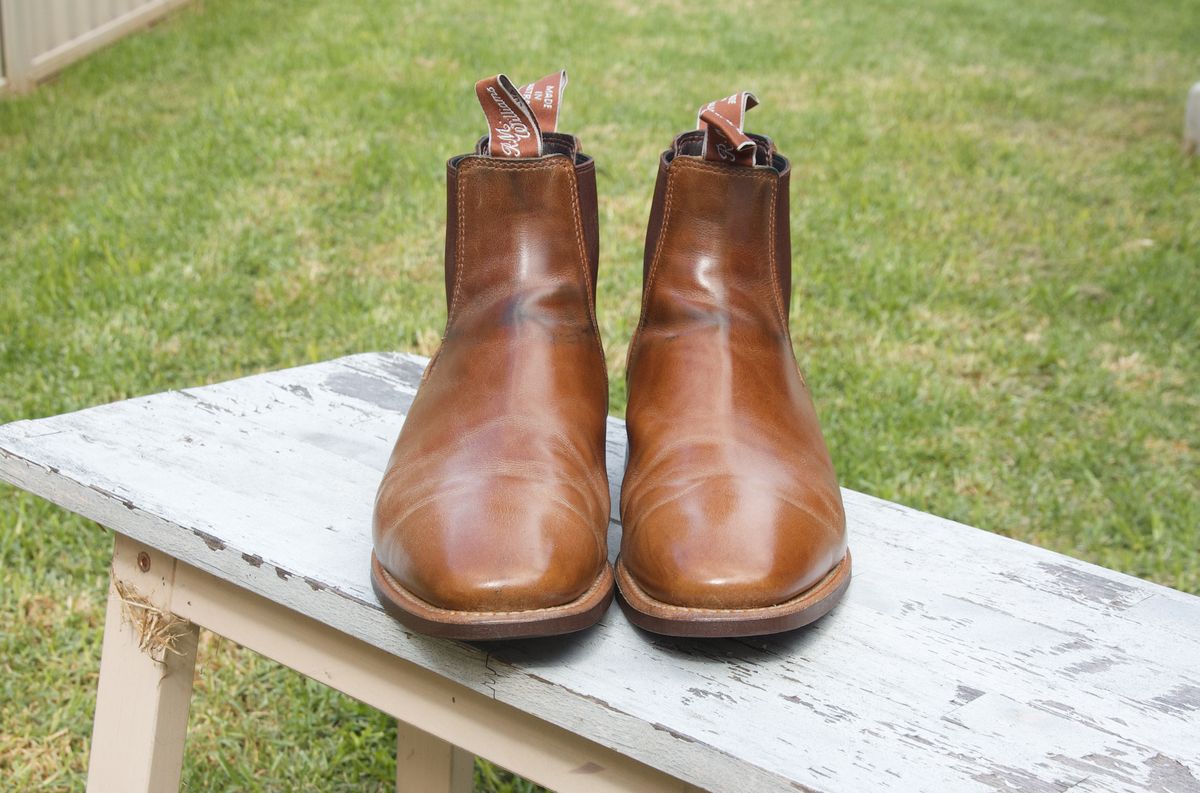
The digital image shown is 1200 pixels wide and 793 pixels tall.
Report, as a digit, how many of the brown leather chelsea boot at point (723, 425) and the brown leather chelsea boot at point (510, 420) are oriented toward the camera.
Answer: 2

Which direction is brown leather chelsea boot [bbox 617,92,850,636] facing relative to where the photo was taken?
toward the camera

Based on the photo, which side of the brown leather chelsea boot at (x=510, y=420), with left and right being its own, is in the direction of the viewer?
front
